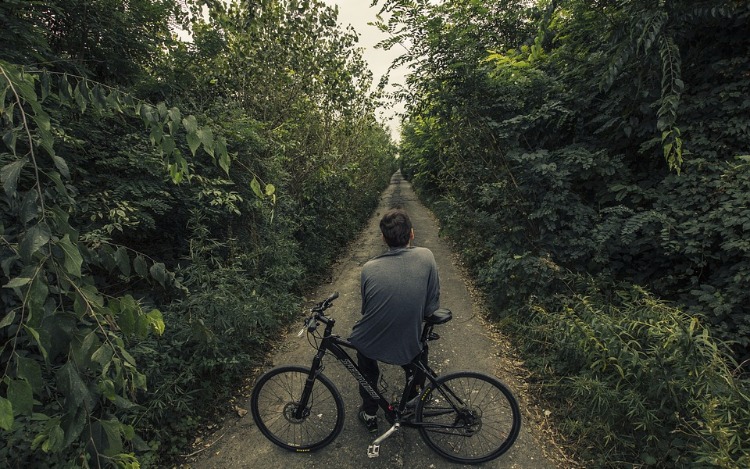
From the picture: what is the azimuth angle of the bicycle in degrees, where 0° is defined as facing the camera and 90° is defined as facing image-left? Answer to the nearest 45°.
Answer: approximately 90°

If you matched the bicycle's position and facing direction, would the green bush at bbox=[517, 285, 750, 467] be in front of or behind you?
behind
